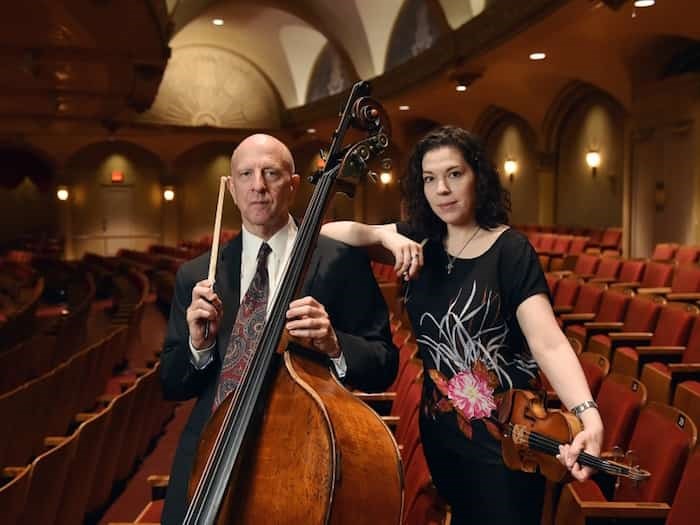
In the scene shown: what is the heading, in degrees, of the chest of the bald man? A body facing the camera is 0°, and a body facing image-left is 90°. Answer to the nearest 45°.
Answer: approximately 0°

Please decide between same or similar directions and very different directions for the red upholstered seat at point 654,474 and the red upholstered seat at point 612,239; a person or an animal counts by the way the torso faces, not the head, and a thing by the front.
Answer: same or similar directions

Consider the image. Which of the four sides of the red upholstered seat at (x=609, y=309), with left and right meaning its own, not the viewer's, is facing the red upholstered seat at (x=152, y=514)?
front

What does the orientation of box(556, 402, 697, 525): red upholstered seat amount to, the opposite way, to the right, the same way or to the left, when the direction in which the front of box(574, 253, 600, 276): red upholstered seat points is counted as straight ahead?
the same way

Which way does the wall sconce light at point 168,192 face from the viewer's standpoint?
toward the camera

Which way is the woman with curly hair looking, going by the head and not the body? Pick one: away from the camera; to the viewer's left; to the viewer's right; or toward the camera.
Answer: toward the camera

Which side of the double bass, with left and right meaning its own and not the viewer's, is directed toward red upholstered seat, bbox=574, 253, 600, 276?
back

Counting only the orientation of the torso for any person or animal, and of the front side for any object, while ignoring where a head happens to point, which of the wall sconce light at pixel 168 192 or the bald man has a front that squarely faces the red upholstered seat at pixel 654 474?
the wall sconce light

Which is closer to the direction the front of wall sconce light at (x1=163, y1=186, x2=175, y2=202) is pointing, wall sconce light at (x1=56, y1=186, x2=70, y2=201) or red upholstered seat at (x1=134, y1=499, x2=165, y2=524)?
the red upholstered seat

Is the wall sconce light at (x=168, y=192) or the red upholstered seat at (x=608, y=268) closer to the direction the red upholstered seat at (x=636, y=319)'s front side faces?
the wall sconce light

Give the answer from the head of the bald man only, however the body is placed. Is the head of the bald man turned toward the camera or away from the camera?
toward the camera

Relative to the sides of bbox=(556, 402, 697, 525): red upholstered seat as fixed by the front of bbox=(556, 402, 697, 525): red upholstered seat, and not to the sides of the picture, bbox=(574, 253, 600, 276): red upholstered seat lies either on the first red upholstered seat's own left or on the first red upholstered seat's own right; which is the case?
on the first red upholstered seat's own right

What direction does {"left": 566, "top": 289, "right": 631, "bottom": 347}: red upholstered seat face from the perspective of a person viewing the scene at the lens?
facing the viewer and to the left of the viewer

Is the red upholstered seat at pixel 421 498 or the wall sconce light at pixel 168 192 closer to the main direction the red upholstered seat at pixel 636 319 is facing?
the red upholstered seat

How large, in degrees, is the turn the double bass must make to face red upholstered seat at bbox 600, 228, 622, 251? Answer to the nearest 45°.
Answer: approximately 180°

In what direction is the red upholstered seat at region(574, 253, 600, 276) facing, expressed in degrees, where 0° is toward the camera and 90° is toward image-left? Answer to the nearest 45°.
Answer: approximately 45°

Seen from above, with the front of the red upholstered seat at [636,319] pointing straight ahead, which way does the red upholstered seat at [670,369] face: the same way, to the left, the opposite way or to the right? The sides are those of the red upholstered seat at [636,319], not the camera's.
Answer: the same way
